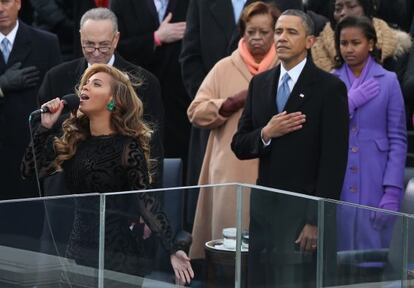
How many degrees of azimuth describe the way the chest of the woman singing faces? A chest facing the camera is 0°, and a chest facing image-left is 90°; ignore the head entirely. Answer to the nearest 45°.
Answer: approximately 45°

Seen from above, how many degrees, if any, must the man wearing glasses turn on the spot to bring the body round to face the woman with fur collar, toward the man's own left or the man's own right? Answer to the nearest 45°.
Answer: approximately 90° to the man's own left

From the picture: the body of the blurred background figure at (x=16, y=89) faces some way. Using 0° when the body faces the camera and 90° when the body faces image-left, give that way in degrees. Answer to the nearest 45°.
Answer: approximately 45°

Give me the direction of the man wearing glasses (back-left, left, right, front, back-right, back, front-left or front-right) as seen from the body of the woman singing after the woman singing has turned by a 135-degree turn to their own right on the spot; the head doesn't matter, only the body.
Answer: front

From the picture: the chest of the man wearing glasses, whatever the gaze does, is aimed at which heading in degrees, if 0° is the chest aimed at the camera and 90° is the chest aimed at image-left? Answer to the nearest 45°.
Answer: approximately 0°
